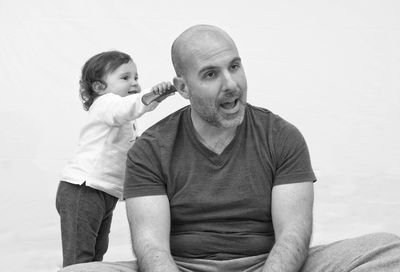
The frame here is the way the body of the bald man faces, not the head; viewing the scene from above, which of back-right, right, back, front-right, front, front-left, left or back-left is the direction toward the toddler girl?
back-right

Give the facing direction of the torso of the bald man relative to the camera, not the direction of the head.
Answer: toward the camera

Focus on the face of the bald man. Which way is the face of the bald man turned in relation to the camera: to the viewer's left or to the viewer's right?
to the viewer's right
